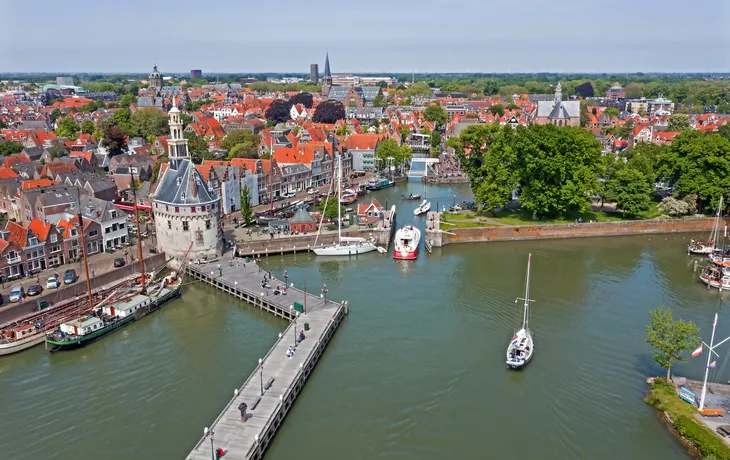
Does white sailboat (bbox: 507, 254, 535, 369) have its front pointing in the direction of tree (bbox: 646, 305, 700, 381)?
no

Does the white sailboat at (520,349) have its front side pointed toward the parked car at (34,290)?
no

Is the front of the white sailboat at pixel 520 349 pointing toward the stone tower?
no

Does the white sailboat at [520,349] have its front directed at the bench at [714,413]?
no

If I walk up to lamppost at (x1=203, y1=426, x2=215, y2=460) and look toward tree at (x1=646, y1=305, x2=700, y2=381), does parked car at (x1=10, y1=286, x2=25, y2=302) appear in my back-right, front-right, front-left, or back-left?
back-left

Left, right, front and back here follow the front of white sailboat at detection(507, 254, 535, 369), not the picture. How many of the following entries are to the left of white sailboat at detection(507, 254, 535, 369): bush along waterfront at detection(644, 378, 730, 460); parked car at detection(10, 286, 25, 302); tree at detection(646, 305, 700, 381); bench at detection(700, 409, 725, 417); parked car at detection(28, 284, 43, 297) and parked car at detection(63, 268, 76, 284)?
3
